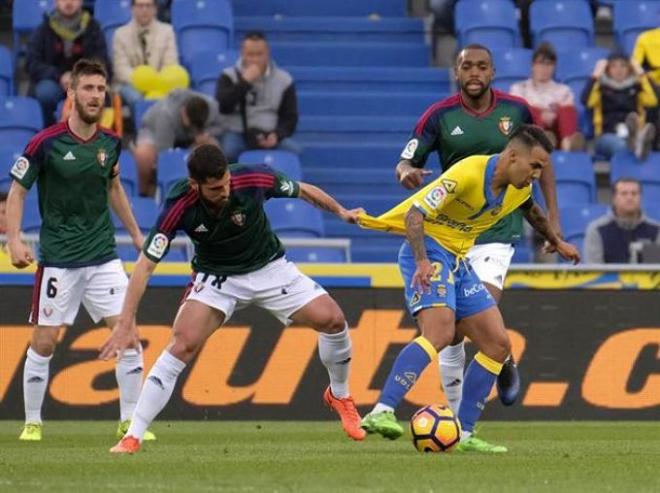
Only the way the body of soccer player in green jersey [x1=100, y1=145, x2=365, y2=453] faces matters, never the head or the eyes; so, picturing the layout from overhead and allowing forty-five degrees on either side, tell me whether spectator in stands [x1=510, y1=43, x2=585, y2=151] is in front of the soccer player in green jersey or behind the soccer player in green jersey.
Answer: behind

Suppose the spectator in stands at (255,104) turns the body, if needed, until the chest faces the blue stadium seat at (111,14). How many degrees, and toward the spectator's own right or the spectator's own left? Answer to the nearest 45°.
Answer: approximately 135° to the spectator's own right

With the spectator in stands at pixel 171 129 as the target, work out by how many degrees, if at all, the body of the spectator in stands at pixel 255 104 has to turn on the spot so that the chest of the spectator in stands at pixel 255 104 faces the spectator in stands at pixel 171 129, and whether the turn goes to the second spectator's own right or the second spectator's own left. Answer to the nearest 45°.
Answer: approximately 90° to the second spectator's own right

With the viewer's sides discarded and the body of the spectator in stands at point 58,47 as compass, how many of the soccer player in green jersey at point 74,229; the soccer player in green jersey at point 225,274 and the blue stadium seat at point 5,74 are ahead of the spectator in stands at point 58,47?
2

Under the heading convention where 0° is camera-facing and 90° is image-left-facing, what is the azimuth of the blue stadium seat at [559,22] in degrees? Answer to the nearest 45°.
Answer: approximately 0°

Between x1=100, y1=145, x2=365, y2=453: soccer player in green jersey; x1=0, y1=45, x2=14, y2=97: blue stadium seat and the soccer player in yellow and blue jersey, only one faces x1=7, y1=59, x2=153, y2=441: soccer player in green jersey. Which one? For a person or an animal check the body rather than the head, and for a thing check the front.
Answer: the blue stadium seat

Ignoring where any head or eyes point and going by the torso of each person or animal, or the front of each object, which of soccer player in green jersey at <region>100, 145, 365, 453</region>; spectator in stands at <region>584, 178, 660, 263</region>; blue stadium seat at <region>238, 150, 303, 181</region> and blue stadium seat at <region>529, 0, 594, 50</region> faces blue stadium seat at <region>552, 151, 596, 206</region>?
blue stadium seat at <region>529, 0, 594, 50</region>
